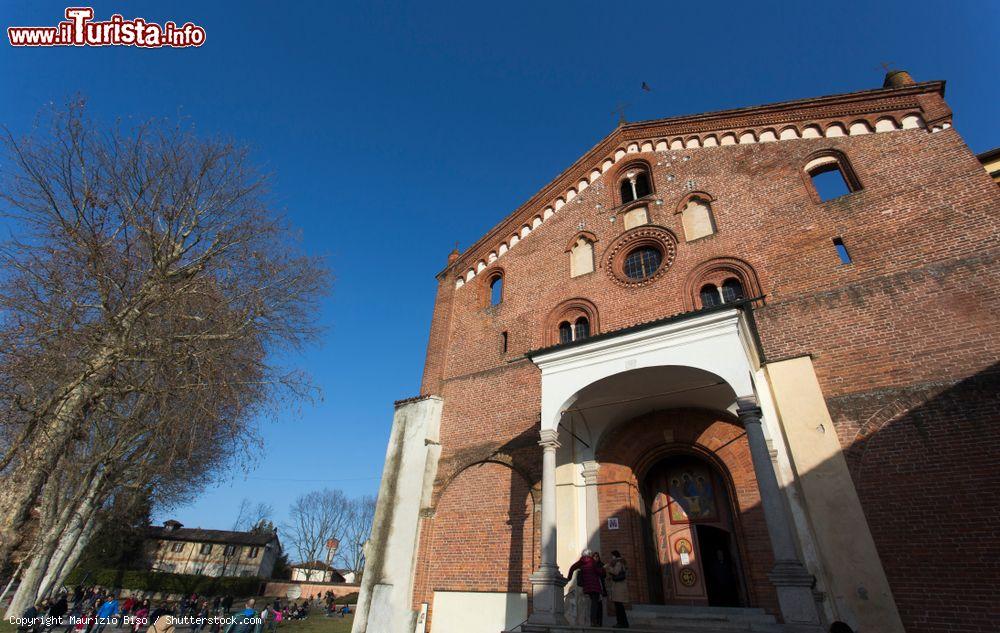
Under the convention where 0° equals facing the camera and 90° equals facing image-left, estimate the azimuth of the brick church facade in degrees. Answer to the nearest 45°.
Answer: approximately 45°

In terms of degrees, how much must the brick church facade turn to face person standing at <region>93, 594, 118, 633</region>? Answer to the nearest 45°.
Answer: approximately 45° to its right

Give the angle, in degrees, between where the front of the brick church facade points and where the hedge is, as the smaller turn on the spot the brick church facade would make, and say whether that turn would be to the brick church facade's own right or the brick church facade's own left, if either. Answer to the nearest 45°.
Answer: approximately 90° to the brick church facade's own right
